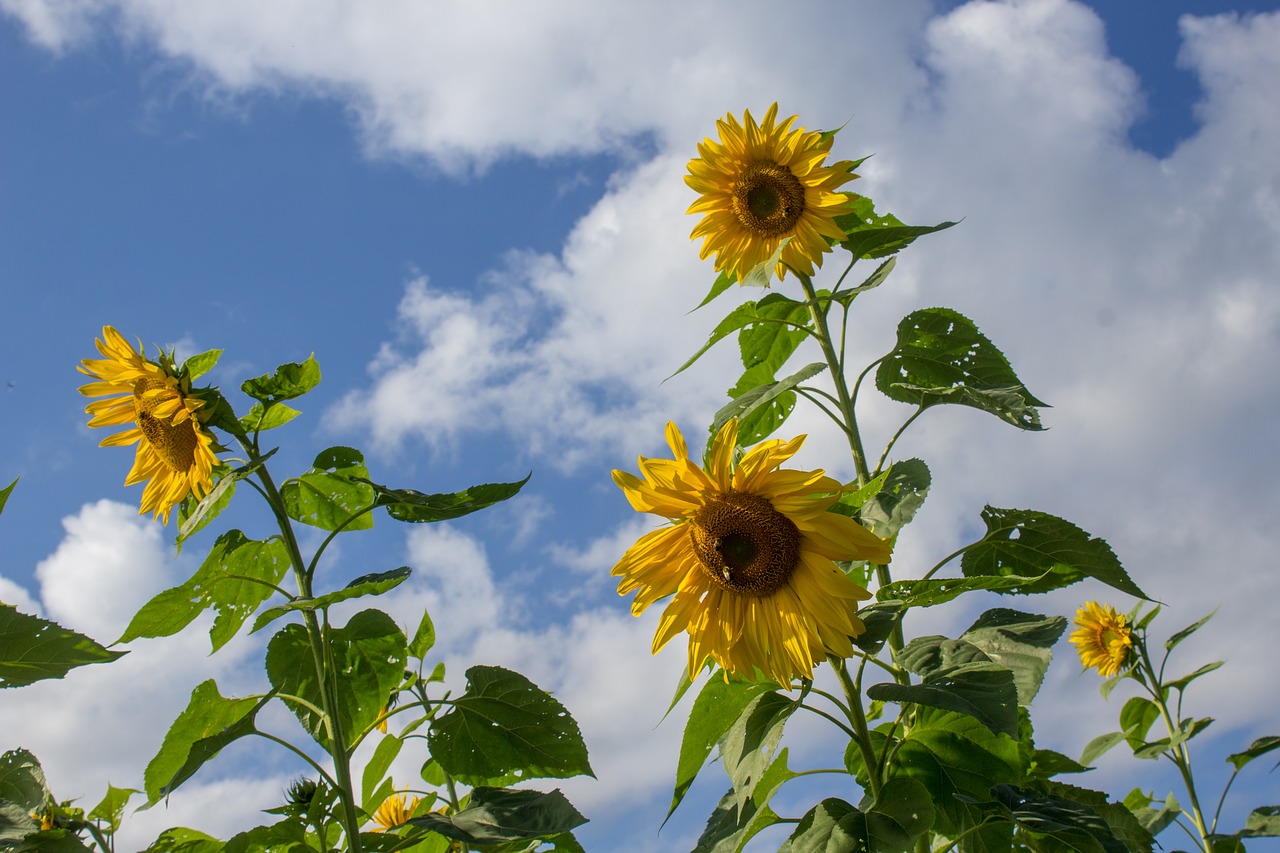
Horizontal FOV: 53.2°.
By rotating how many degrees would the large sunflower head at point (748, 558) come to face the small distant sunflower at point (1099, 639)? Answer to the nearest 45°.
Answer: approximately 135° to its left

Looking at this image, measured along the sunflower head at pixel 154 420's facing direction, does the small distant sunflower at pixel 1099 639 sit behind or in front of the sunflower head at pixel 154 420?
behind

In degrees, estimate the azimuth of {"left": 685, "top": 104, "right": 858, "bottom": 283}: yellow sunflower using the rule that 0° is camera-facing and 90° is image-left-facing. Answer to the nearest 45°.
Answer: approximately 0°

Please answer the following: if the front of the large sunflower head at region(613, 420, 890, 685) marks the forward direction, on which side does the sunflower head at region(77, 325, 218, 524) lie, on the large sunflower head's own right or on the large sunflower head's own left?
on the large sunflower head's own right

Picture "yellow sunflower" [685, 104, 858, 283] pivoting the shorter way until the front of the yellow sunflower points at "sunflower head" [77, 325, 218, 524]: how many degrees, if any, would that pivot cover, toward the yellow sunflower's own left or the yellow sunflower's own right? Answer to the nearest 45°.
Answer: approximately 90° to the yellow sunflower's own right

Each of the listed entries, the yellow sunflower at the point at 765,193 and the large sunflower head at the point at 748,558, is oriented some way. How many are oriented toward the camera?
2

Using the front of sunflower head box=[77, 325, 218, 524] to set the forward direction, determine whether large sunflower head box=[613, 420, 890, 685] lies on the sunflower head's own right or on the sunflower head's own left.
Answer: on the sunflower head's own left
